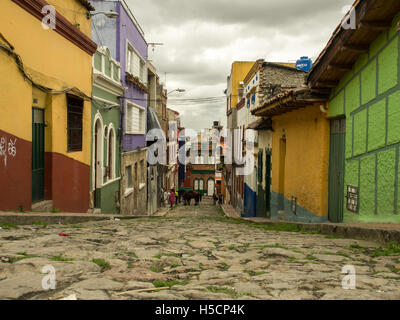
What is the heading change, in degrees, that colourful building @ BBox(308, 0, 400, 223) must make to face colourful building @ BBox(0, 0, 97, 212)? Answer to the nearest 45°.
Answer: approximately 45° to its right

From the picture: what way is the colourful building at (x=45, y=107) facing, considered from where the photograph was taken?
facing the viewer and to the right of the viewer

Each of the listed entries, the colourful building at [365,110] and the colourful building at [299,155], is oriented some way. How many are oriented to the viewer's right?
0

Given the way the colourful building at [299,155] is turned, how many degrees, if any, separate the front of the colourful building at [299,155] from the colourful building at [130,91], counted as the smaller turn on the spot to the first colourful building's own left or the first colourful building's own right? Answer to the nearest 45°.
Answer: approximately 90° to the first colourful building's own right

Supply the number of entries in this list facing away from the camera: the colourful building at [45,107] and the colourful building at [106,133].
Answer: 0

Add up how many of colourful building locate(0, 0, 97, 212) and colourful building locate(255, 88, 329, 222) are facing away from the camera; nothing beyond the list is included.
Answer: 0

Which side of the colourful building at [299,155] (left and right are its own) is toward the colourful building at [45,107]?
front

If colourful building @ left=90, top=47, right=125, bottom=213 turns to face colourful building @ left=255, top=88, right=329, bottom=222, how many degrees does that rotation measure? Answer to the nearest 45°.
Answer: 0° — it already faces it

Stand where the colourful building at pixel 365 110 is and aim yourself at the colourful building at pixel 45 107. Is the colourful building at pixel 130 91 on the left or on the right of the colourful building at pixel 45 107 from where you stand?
right

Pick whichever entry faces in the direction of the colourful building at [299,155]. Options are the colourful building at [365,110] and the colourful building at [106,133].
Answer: the colourful building at [106,133]

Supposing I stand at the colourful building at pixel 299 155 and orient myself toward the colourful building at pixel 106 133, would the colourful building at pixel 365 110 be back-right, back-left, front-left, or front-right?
back-left

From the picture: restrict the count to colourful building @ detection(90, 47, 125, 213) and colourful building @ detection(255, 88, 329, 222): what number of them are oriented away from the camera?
0

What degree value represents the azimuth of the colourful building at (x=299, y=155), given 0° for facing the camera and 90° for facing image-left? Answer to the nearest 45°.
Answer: approximately 45°
